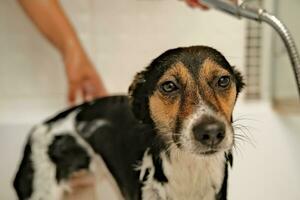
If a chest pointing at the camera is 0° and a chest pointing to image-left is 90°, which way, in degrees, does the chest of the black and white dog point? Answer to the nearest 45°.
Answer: approximately 315°
